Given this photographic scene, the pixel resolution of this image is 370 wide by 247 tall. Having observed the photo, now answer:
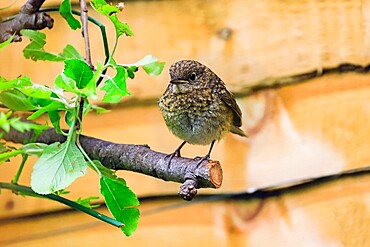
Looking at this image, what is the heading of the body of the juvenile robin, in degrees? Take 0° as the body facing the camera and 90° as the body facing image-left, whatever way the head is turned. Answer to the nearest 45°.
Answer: approximately 45°
